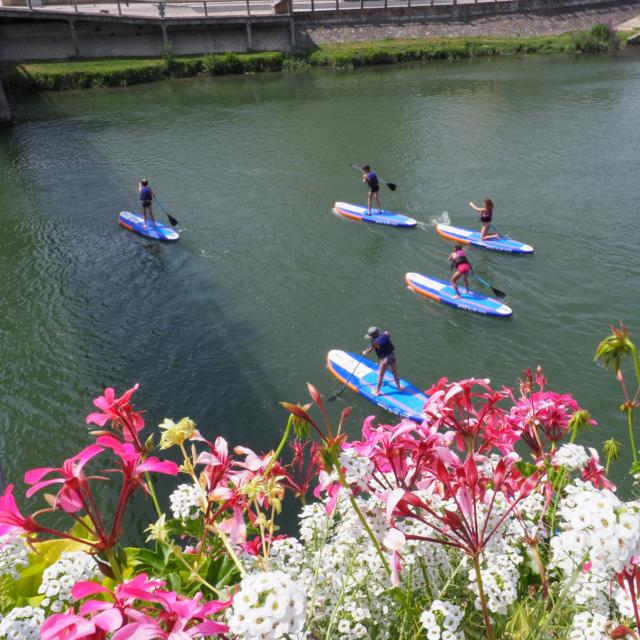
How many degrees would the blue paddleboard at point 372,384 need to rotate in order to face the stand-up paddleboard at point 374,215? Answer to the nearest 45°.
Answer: approximately 45° to its right

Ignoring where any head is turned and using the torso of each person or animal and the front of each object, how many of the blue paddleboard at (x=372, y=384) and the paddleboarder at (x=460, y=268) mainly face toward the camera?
0

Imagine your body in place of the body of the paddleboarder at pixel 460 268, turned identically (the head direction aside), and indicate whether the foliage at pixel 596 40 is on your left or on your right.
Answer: on your right

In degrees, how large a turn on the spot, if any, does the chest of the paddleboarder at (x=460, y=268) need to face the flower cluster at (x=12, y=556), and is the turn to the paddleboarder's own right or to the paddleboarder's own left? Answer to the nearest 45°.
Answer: approximately 135° to the paddleboarder's own left

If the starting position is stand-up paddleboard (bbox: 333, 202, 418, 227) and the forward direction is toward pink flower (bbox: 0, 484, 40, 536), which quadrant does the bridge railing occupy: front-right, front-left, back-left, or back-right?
back-right

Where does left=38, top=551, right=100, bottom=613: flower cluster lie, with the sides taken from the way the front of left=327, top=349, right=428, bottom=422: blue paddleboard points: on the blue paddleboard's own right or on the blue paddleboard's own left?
on the blue paddleboard's own left

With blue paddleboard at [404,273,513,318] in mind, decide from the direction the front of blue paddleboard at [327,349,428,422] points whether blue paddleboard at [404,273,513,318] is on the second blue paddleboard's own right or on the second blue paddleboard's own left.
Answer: on the second blue paddleboard's own right
